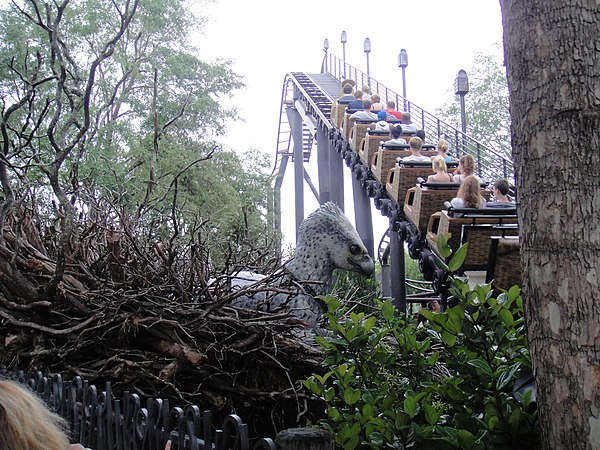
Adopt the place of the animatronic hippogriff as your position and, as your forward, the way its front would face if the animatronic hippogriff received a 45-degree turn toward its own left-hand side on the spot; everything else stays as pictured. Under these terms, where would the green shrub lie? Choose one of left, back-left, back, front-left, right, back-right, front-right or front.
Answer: back-right

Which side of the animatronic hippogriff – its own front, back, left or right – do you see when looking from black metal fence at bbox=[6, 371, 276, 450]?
right

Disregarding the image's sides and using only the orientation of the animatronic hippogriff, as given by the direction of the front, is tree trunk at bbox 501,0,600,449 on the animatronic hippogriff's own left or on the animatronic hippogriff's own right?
on the animatronic hippogriff's own right

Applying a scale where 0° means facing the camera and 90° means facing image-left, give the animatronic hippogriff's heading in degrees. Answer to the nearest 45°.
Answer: approximately 270°
